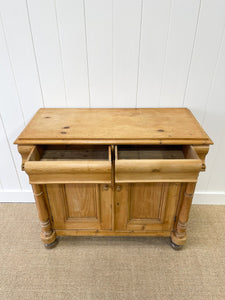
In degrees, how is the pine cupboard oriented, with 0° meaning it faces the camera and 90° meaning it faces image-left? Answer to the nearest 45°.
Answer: approximately 0°
